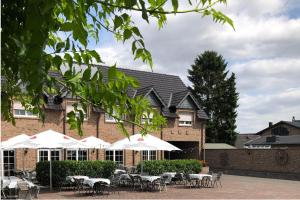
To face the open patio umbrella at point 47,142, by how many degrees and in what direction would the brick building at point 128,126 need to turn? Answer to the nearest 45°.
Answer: approximately 45° to its right

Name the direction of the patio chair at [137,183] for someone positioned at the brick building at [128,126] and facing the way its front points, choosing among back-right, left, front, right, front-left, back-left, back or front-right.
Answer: front-right

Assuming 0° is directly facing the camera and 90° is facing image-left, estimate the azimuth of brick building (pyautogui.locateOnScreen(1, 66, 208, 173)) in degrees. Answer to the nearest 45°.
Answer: approximately 315°

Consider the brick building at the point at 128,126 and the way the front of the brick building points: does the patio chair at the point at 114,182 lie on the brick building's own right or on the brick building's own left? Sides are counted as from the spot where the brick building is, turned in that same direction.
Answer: on the brick building's own right

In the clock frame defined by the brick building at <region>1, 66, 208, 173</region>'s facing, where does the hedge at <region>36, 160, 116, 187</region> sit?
The hedge is roughly at 2 o'clock from the brick building.

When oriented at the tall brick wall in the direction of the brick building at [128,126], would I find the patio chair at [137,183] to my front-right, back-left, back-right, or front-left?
front-left
